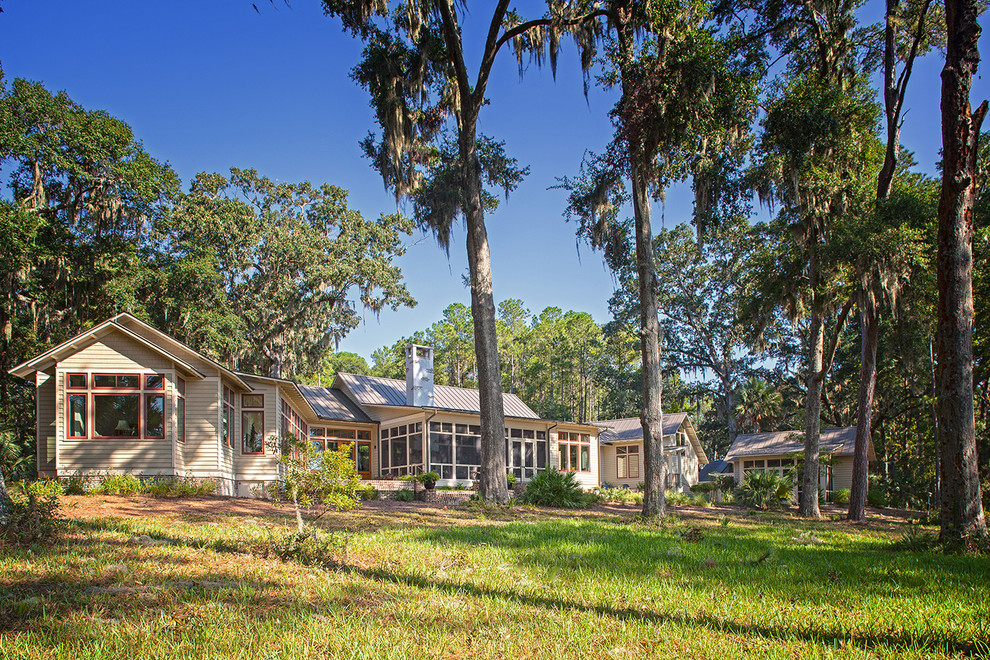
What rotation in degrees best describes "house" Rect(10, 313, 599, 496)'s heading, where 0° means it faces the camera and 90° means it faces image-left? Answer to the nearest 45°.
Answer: approximately 0°

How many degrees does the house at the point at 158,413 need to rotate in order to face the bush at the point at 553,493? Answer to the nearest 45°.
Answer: approximately 90° to its left

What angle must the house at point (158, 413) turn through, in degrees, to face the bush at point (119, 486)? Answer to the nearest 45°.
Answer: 0° — it already faces it

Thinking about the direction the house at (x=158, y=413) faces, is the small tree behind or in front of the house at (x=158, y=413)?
in front

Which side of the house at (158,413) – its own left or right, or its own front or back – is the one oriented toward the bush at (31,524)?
front

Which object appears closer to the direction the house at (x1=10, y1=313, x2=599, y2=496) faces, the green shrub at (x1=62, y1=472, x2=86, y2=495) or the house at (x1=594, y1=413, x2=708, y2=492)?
the green shrub

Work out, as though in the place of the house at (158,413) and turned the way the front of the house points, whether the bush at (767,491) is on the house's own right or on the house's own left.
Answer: on the house's own left
